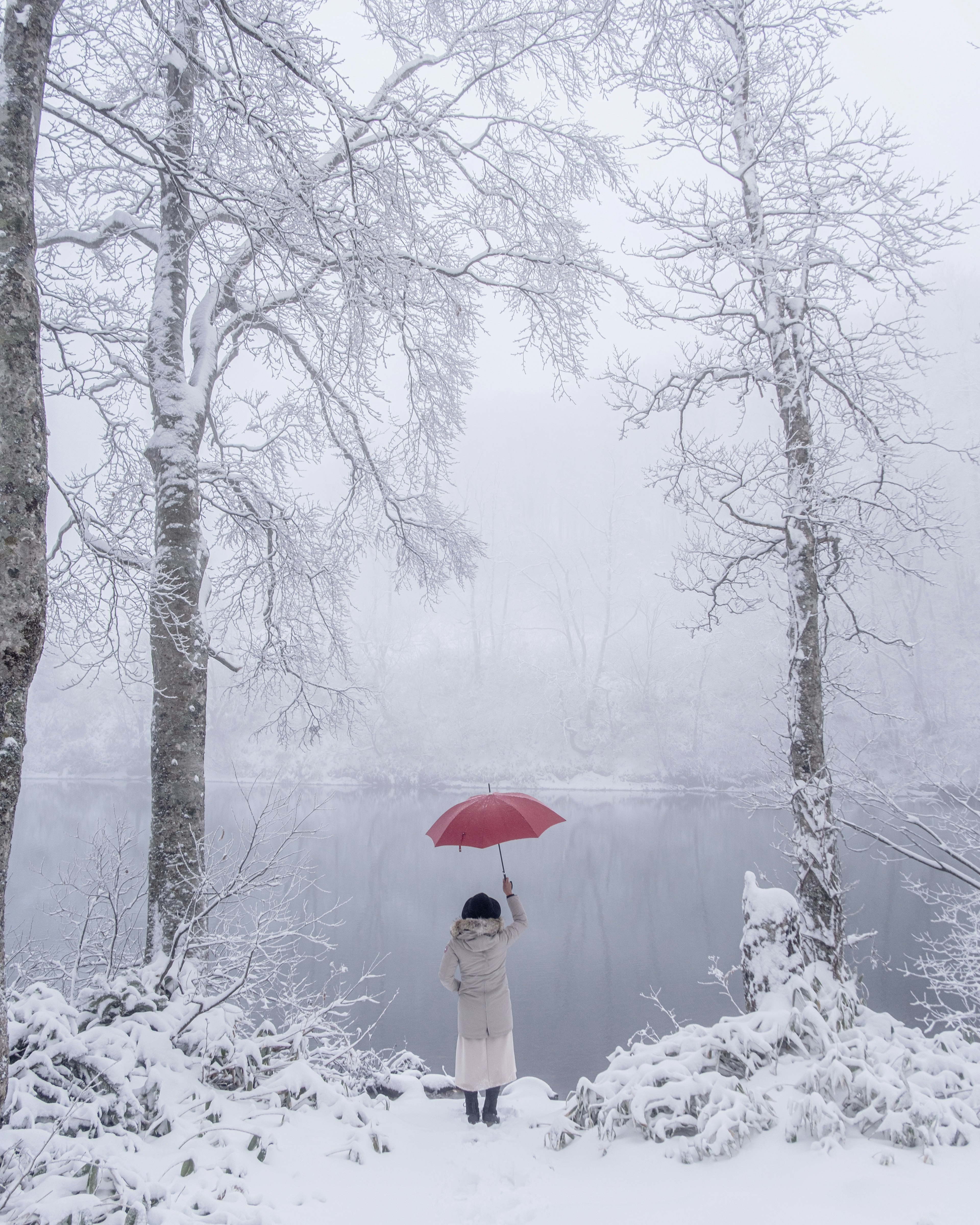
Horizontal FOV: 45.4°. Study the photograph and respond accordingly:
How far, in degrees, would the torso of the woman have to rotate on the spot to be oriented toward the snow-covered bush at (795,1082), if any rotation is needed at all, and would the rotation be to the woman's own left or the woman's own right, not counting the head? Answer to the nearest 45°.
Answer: approximately 135° to the woman's own right

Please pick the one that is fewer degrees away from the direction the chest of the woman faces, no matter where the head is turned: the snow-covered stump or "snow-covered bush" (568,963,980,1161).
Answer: the snow-covered stump

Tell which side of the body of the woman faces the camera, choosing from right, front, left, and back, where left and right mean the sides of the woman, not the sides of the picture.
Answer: back

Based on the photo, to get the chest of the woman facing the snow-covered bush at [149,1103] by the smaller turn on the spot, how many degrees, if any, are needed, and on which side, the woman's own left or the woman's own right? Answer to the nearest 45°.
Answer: approximately 135° to the woman's own left

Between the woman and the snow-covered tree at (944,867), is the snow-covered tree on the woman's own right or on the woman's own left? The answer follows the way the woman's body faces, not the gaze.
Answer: on the woman's own right

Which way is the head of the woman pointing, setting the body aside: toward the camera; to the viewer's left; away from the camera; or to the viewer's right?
away from the camera

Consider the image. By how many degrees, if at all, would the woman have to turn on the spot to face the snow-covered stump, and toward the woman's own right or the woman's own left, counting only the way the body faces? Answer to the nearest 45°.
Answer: approximately 90° to the woman's own right
